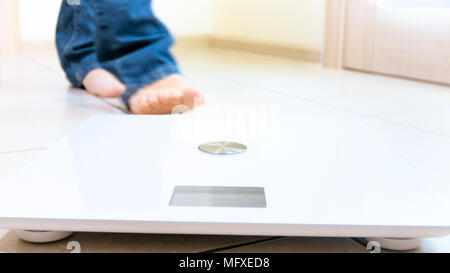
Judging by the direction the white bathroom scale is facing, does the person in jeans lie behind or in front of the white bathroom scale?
behind

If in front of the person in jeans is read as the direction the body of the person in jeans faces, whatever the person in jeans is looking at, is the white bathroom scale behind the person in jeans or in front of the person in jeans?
in front

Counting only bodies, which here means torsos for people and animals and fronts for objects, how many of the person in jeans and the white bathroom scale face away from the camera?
0

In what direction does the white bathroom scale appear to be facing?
toward the camera

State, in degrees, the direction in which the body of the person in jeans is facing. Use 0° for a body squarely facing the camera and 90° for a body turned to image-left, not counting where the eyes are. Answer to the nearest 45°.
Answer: approximately 315°
